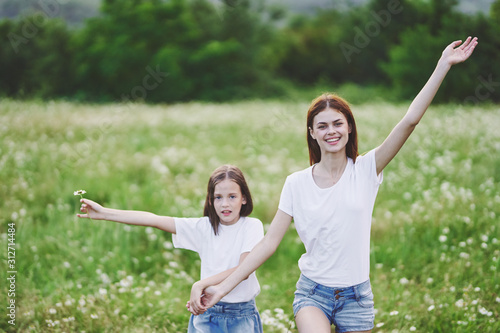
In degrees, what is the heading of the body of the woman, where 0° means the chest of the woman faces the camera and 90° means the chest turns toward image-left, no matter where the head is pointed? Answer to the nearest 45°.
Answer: approximately 0°

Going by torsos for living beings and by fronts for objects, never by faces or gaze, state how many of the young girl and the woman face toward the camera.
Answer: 2

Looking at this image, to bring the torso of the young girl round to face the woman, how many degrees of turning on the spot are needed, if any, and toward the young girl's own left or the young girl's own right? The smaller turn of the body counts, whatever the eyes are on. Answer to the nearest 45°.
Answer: approximately 45° to the young girl's own left

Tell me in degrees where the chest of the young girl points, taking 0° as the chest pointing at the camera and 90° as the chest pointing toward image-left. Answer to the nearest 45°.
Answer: approximately 0°
